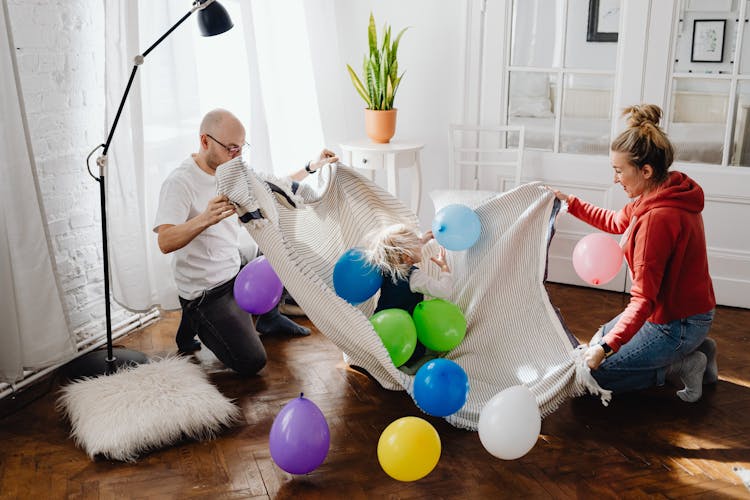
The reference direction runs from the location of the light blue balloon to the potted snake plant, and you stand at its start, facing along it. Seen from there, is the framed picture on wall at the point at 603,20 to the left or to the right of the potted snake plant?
right

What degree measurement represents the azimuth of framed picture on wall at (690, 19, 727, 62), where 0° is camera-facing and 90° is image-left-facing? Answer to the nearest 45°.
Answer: approximately 0°

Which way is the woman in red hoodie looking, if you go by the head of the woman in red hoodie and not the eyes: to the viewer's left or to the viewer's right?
to the viewer's left

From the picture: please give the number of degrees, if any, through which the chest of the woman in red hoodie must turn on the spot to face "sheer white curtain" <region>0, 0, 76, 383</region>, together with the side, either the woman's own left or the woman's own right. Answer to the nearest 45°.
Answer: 0° — they already face it

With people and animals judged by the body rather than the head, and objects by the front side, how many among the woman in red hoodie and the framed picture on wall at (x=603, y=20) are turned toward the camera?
1

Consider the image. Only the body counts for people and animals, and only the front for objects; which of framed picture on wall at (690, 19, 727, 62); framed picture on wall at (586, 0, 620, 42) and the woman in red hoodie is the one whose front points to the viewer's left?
the woman in red hoodie

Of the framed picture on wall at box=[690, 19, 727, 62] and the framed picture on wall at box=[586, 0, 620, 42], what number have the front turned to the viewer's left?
0

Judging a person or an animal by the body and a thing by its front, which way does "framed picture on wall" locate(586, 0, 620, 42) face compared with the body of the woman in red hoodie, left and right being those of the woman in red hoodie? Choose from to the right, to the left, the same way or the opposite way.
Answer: to the left

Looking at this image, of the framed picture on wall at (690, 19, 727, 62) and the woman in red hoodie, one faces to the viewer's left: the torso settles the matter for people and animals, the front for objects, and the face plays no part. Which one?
the woman in red hoodie

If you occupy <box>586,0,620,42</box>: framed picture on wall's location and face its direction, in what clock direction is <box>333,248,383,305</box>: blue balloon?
The blue balloon is roughly at 1 o'clock from the framed picture on wall.

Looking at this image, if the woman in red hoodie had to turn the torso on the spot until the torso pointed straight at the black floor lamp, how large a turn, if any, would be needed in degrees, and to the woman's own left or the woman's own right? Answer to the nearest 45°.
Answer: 0° — they already face it

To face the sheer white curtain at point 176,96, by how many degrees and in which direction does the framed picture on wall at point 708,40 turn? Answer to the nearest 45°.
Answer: approximately 45° to its right

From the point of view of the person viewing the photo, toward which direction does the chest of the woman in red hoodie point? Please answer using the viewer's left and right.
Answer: facing to the left of the viewer

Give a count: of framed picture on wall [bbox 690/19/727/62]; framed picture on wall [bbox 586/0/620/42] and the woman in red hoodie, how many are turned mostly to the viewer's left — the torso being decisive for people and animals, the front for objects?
1
